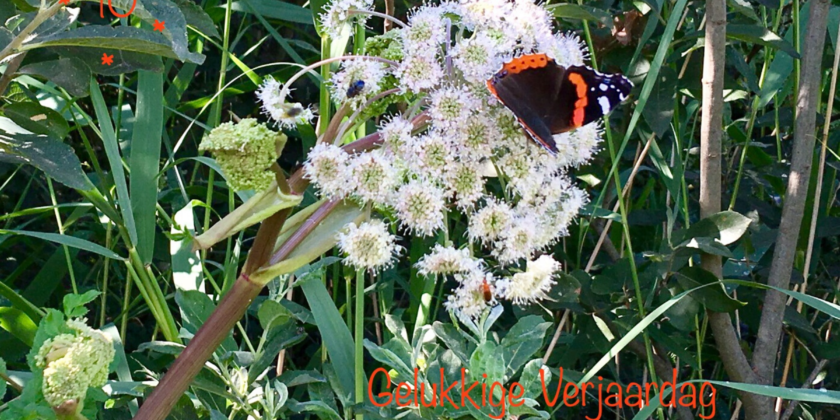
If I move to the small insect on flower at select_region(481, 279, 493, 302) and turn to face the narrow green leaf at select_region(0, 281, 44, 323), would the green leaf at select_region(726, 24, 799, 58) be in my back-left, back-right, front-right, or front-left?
back-right

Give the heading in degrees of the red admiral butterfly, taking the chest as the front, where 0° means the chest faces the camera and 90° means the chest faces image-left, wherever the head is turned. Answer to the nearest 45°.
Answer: approximately 315°

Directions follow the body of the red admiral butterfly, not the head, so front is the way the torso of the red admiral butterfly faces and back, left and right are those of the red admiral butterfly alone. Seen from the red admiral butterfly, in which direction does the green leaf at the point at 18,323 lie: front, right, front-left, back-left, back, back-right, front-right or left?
back-right

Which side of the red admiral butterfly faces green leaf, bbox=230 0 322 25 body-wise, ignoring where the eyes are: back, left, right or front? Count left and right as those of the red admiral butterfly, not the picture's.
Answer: back

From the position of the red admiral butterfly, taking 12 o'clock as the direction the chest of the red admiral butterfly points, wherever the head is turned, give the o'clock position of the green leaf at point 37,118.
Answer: The green leaf is roughly at 5 o'clock from the red admiral butterfly.

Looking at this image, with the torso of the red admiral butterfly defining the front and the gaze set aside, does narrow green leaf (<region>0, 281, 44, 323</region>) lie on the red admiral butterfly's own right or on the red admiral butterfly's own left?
on the red admiral butterfly's own right
